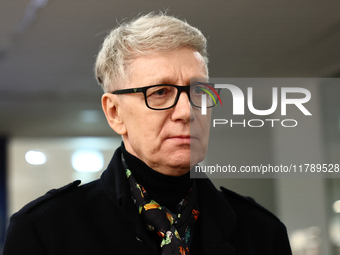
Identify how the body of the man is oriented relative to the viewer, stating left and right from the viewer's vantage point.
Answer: facing the viewer and to the right of the viewer

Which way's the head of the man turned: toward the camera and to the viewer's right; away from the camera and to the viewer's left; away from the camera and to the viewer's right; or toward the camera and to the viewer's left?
toward the camera and to the viewer's right
